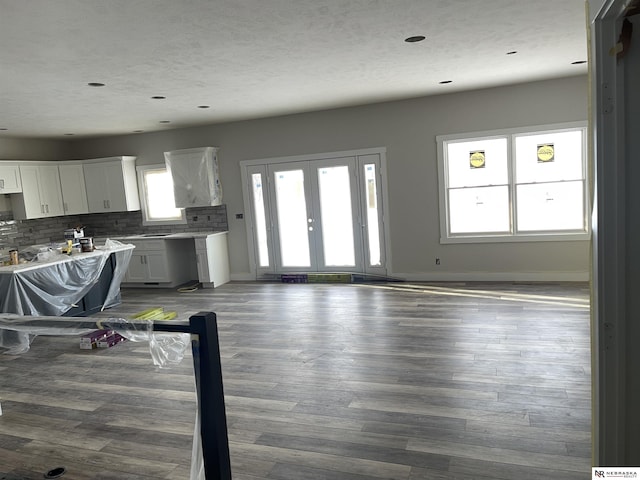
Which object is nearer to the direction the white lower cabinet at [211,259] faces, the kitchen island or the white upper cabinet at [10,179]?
the kitchen island

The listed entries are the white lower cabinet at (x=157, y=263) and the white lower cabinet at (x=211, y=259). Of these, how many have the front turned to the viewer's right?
0

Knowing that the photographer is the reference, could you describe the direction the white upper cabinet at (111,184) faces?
facing the viewer and to the left of the viewer

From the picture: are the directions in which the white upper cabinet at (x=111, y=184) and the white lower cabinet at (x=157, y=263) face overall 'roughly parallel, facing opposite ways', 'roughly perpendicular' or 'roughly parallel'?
roughly parallel

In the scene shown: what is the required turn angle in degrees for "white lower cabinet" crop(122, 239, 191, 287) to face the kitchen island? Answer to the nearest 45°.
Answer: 0° — it already faces it

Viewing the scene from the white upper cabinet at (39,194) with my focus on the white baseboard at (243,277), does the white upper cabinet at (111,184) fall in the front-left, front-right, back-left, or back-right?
front-left

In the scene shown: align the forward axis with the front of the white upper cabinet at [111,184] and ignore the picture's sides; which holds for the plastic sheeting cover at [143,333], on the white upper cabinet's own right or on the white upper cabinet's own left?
on the white upper cabinet's own left

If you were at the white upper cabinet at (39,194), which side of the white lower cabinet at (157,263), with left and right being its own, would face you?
right

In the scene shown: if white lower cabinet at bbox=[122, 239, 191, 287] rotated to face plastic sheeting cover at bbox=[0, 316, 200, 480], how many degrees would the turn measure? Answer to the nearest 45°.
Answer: approximately 45° to its left

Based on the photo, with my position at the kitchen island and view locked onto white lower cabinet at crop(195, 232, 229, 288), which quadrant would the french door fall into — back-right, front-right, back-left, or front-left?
front-right

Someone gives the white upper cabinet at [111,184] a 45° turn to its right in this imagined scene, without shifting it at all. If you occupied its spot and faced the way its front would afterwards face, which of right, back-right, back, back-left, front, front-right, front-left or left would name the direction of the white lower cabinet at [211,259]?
back-left

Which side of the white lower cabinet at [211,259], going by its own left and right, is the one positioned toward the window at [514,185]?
left

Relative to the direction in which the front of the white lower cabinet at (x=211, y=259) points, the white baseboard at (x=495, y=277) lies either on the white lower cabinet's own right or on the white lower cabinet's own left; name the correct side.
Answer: on the white lower cabinet's own left
